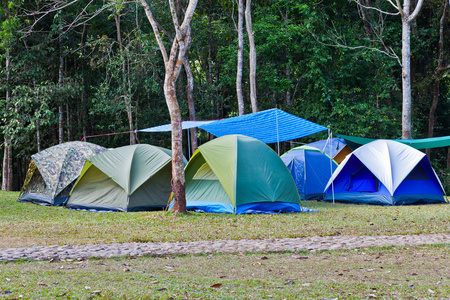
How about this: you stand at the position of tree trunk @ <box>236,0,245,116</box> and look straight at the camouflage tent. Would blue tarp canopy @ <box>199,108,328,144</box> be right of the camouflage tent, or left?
left

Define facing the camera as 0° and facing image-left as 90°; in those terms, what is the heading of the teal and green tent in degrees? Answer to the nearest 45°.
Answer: approximately 45°

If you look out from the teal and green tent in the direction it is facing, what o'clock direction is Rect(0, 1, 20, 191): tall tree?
The tall tree is roughly at 3 o'clock from the teal and green tent.

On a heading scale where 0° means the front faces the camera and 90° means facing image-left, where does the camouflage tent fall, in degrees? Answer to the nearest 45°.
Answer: approximately 45°

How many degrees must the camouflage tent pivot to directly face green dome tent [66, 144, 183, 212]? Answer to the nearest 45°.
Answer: approximately 90° to its left

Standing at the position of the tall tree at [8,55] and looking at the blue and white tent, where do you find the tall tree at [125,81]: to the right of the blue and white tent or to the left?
left

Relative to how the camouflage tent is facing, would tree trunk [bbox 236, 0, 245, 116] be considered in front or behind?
behind

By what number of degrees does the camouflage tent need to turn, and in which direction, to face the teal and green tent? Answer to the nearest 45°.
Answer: approximately 90° to its left

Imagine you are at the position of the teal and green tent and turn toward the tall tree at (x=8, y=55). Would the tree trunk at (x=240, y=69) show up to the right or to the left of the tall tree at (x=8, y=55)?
right
